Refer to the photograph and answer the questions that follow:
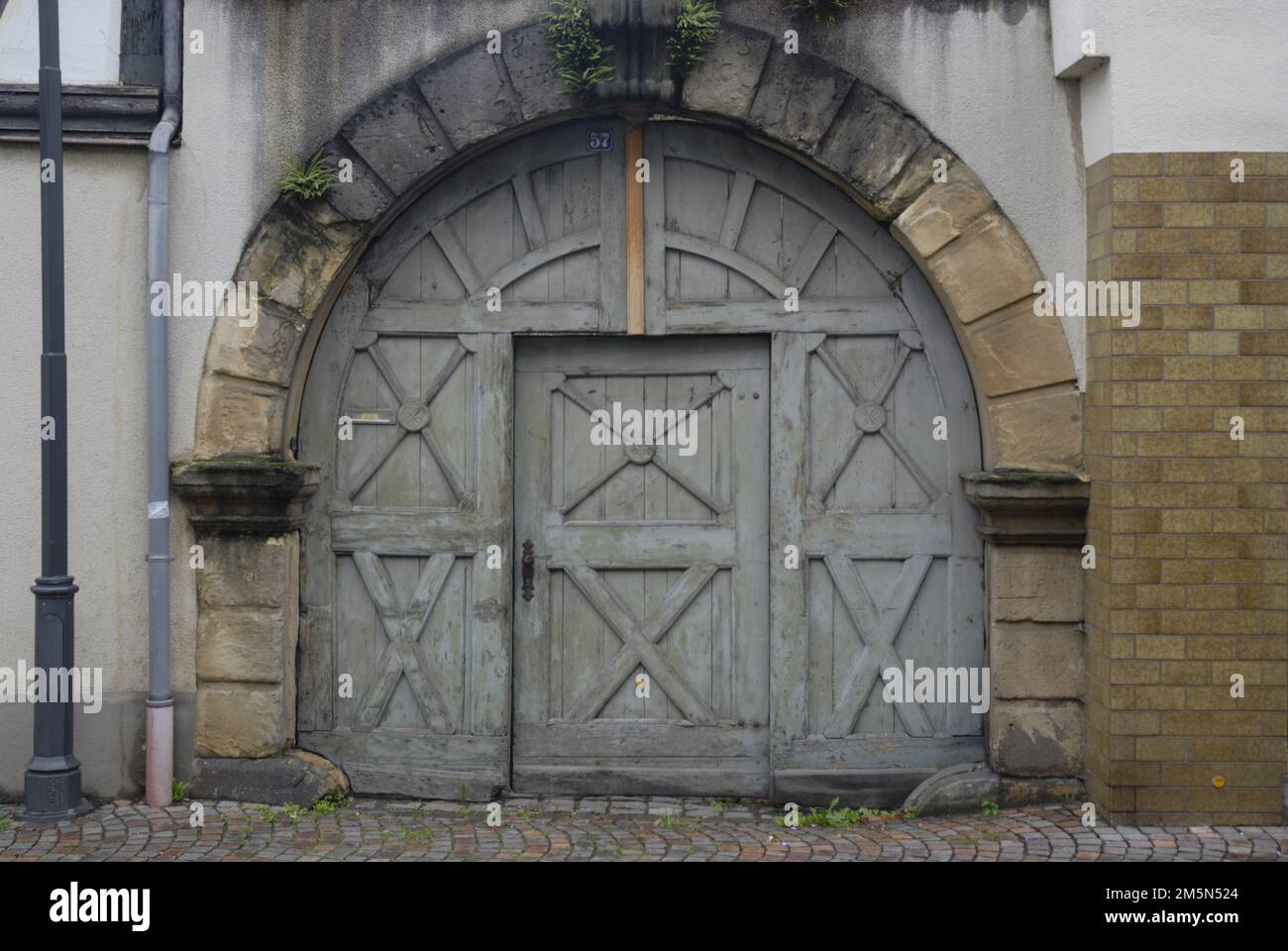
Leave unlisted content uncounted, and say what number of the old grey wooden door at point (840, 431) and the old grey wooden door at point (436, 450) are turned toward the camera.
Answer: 2

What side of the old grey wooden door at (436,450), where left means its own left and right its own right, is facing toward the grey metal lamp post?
right

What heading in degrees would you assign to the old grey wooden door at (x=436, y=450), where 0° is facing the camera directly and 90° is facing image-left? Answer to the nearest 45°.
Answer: approximately 0°

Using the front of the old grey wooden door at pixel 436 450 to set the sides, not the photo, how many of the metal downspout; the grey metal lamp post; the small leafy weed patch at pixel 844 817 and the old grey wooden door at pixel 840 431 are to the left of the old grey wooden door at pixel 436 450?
2

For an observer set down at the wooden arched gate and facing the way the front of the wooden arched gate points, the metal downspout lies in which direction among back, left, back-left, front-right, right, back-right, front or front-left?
right

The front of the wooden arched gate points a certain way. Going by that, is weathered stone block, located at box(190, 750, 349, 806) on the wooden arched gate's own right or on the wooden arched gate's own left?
on the wooden arched gate's own right

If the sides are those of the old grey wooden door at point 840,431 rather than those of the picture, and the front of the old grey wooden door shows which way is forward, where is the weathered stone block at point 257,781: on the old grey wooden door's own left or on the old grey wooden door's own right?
on the old grey wooden door's own right

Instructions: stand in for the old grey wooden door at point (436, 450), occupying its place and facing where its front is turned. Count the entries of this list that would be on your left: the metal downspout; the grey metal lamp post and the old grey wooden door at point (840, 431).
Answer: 1

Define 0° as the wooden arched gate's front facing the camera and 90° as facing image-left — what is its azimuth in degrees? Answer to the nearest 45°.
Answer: approximately 0°
